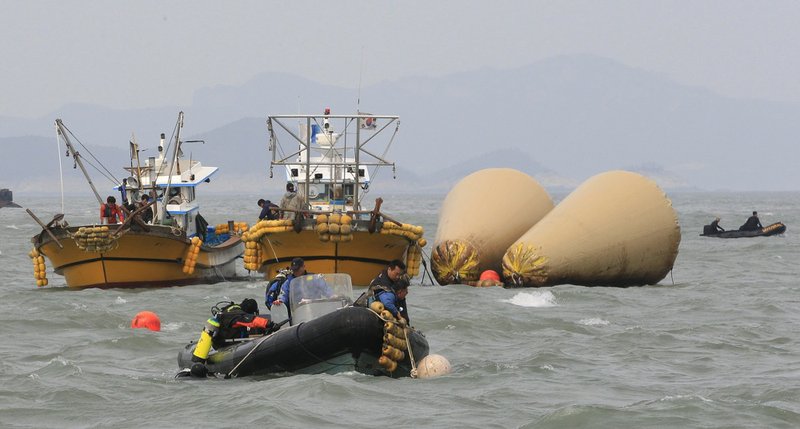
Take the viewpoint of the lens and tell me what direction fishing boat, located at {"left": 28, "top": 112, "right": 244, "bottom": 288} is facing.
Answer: facing the viewer and to the left of the viewer

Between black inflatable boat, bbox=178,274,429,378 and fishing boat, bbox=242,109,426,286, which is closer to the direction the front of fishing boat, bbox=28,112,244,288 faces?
the black inflatable boat

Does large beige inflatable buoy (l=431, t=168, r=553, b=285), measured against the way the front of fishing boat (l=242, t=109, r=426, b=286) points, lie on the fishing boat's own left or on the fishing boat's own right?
on the fishing boat's own left

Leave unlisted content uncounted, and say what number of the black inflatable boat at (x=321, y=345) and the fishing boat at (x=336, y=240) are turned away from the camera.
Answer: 0

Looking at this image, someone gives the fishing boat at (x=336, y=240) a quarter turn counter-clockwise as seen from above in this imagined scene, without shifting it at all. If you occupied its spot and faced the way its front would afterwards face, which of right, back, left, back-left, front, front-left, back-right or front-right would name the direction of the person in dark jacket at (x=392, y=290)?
right

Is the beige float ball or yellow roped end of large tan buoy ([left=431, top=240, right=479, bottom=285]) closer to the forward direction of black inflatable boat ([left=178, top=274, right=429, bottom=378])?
the beige float ball
